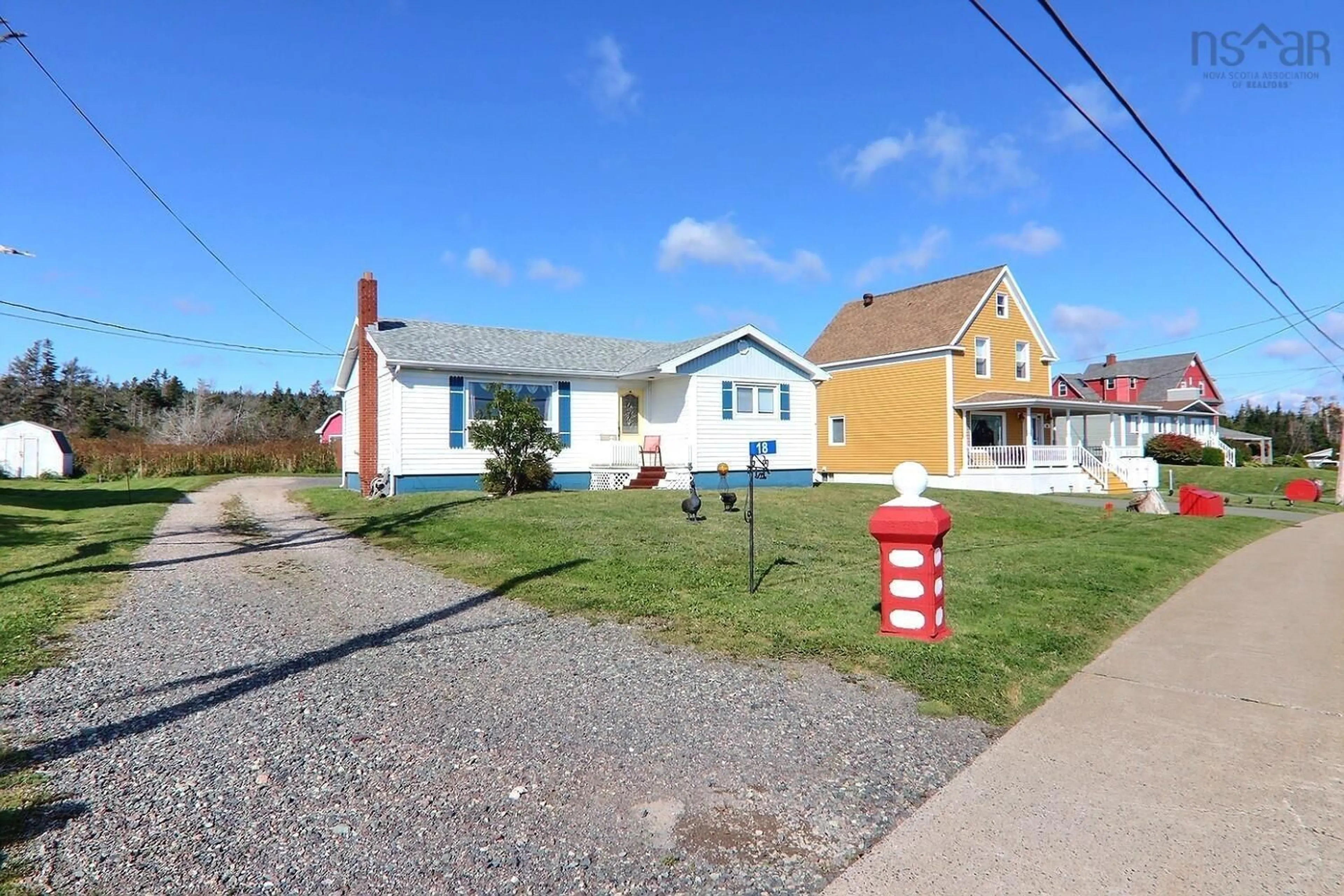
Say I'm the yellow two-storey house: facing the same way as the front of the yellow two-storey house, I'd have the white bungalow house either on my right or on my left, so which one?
on my right

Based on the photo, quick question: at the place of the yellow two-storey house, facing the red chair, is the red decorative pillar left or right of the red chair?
left

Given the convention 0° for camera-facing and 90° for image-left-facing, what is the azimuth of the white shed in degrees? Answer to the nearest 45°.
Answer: approximately 0°

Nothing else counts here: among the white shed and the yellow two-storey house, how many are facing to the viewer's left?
0

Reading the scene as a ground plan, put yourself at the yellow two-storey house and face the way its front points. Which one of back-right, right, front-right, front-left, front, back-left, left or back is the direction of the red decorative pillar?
front-right

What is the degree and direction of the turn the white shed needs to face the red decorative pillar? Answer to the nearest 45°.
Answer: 0° — it already faces it

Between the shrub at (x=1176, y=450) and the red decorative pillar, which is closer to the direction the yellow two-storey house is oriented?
the red decorative pillar

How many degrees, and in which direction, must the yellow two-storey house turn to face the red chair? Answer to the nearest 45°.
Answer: approximately 90° to its right

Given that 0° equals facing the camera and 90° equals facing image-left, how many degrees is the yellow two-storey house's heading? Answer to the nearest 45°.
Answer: approximately 315°

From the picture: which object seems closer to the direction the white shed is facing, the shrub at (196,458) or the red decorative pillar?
the red decorative pillar

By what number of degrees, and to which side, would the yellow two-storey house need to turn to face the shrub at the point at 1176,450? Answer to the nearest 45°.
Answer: approximately 90° to its left

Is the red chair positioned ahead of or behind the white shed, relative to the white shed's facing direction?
ahead
